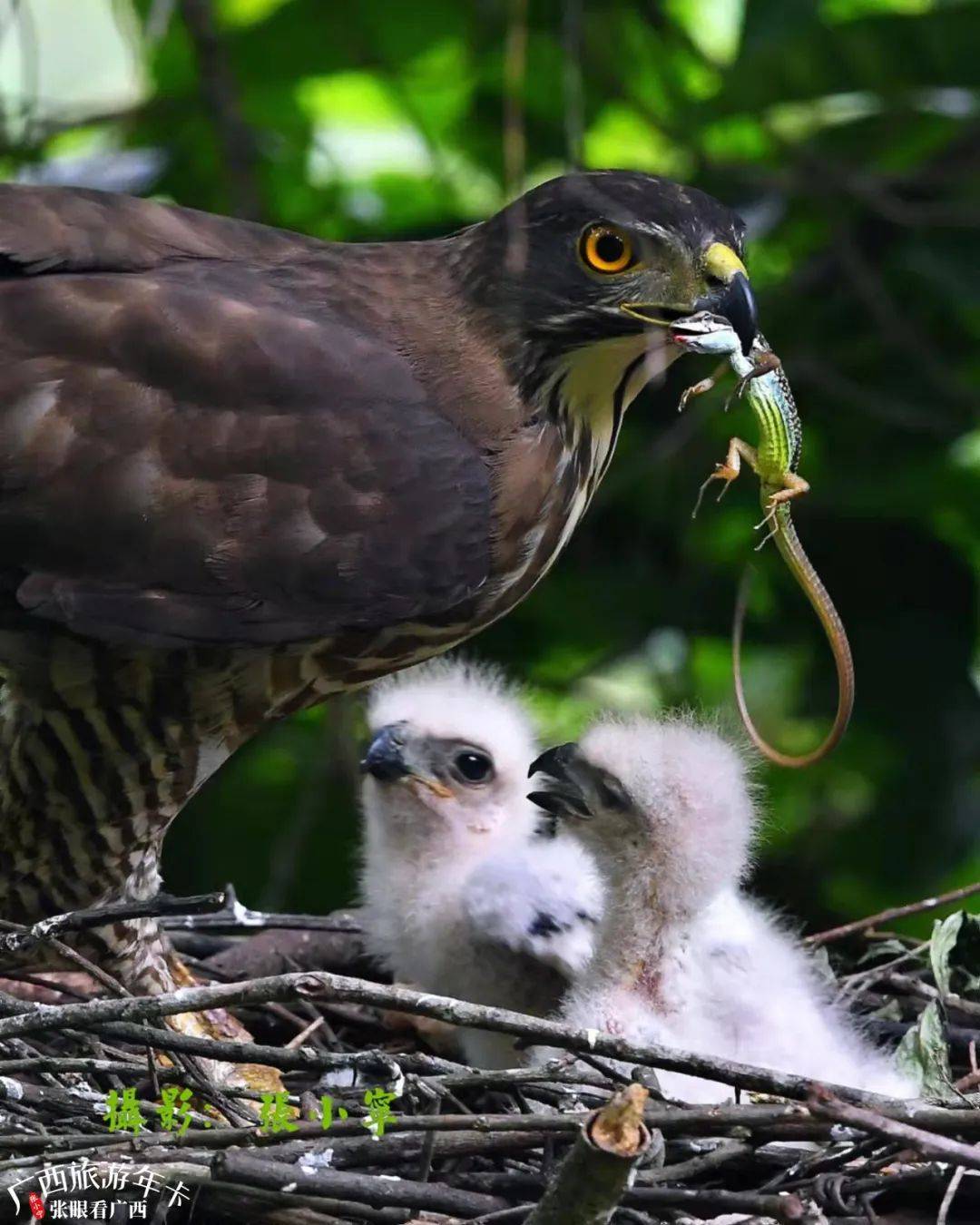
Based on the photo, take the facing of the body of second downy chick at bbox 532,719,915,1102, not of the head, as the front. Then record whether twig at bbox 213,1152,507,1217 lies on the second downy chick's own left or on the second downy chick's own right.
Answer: on the second downy chick's own left

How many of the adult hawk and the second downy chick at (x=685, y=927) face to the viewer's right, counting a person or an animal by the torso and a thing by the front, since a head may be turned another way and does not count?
1

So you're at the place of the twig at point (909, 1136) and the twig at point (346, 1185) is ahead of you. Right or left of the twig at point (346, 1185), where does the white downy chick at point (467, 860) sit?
right

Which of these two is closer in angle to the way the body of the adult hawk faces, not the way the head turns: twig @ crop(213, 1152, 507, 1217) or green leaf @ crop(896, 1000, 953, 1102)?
the green leaf

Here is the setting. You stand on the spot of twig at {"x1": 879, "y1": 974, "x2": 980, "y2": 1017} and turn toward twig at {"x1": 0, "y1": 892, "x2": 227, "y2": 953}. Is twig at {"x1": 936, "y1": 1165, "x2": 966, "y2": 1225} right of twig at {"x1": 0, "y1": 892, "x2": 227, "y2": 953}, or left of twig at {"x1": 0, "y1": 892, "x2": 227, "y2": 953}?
left

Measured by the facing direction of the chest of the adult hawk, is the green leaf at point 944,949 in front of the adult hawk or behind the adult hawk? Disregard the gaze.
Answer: in front

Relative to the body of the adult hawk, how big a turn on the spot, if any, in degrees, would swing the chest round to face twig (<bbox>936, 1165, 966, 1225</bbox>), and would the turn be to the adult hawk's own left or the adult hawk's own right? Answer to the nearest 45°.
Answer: approximately 45° to the adult hawk's own right

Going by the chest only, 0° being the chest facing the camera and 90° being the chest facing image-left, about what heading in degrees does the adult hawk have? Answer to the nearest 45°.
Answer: approximately 270°

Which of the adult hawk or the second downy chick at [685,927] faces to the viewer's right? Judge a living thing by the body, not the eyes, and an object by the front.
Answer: the adult hawk

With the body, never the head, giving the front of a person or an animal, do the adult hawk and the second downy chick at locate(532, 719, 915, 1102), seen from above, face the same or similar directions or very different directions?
very different directions

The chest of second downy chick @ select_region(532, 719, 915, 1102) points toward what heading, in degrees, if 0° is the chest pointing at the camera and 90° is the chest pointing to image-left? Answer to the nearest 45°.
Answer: approximately 90°

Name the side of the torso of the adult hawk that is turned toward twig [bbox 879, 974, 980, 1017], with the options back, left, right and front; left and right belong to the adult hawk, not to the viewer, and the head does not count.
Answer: front
